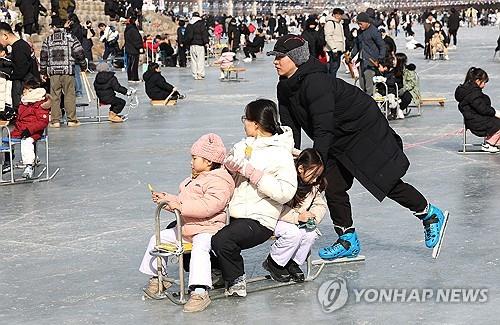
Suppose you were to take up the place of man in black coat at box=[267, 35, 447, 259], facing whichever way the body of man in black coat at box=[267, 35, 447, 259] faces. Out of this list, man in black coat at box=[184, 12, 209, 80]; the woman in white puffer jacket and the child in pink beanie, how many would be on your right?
1

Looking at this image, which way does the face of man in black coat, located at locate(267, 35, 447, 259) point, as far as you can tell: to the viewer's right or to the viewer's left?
to the viewer's left

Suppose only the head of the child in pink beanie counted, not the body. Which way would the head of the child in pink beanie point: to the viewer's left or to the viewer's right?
to the viewer's left

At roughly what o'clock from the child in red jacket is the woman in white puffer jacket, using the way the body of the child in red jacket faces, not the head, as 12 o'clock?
The woman in white puffer jacket is roughly at 10 o'clock from the child in red jacket.

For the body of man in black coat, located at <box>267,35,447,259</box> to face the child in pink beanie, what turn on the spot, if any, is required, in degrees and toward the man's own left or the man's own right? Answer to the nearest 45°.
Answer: approximately 45° to the man's own left

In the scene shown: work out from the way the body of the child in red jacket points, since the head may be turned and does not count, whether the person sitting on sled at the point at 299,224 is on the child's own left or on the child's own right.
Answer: on the child's own left

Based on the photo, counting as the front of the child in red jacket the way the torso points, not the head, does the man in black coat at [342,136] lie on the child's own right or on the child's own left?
on the child's own left

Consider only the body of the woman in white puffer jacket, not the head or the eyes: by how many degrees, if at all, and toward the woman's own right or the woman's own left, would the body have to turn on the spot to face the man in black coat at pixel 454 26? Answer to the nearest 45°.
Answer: approximately 135° to the woman's own right

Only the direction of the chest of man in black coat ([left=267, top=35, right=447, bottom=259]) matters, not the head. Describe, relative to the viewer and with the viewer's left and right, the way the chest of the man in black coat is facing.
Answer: facing to the left of the viewer
